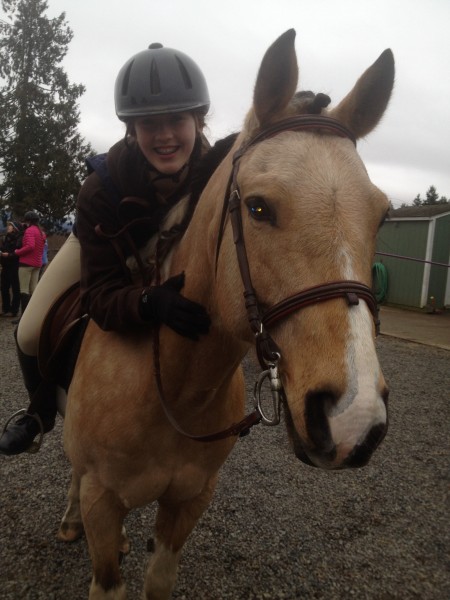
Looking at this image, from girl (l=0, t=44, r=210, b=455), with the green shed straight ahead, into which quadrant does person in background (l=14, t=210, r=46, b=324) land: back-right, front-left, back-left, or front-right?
front-left

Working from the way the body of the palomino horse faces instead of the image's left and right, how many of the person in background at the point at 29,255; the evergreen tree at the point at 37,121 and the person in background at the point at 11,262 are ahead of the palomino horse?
0

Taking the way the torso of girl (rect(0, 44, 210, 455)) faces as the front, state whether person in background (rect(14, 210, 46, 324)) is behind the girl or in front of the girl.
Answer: behind

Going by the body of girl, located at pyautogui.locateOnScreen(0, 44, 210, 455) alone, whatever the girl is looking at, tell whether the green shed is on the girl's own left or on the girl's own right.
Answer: on the girl's own left

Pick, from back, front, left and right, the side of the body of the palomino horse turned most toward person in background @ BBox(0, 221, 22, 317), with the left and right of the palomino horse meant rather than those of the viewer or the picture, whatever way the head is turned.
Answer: back

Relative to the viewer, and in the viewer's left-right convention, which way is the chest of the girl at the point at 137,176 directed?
facing the viewer and to the right of the viewer

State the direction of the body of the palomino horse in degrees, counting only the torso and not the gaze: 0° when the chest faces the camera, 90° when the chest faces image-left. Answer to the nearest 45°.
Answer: approximately 315°

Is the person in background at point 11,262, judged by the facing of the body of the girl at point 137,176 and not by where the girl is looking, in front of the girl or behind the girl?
behind

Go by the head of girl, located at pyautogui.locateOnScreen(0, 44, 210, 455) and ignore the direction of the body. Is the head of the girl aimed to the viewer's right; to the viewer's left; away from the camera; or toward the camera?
toward the camera
